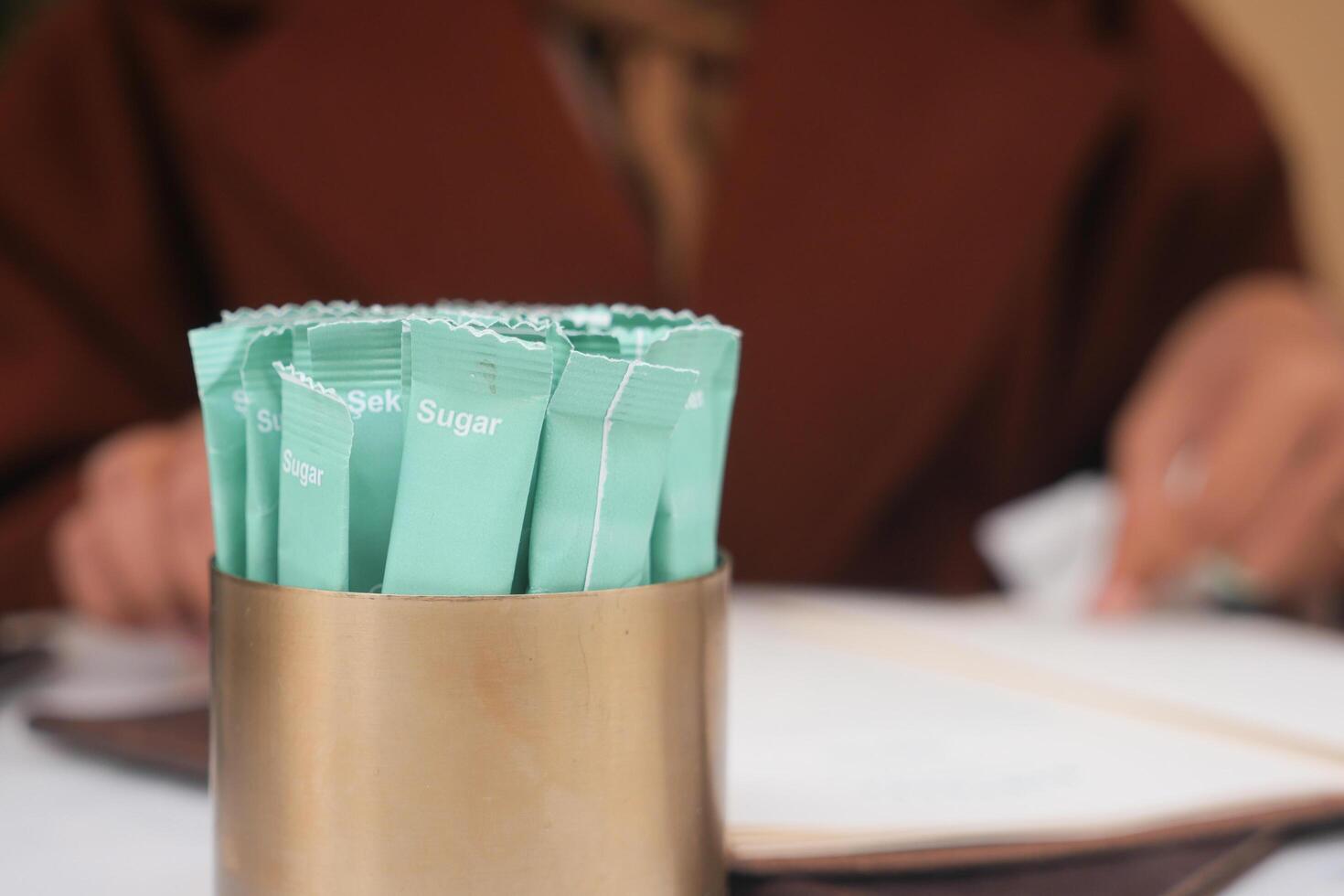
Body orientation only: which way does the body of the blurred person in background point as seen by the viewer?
toward the camera

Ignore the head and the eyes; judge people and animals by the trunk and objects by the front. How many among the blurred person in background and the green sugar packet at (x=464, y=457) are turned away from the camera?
0

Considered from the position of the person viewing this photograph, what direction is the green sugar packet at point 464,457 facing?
facing the viewer

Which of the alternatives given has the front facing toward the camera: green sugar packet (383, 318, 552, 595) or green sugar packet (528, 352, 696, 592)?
green sugar packet (383, 318, 552, 595)

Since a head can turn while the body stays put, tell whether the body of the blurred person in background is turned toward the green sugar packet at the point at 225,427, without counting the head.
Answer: yes

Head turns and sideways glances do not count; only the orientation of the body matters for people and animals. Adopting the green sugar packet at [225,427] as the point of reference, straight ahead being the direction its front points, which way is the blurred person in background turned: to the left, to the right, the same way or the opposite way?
the same way

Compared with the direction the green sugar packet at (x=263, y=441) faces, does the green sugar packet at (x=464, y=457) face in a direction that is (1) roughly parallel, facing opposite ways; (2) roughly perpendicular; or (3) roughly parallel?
roughly parallel

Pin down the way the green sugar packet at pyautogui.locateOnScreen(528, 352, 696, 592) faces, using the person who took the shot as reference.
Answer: facing away from the viewer

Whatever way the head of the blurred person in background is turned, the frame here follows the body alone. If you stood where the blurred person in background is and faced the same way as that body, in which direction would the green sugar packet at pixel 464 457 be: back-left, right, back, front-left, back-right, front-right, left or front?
front

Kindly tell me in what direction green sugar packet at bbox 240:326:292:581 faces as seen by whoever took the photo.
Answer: facing the viewer

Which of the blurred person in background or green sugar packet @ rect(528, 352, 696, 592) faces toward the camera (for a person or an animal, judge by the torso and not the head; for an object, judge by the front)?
the blurred person in background

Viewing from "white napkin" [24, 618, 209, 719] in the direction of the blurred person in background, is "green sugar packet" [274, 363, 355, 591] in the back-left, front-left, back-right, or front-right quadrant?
back-right
